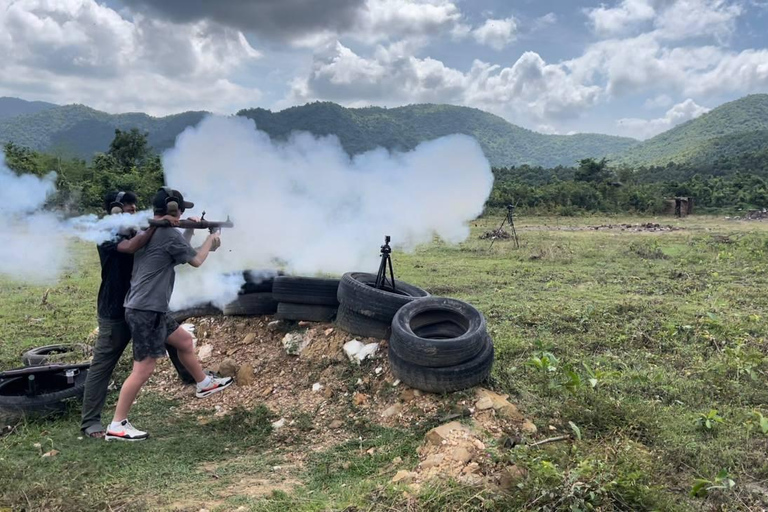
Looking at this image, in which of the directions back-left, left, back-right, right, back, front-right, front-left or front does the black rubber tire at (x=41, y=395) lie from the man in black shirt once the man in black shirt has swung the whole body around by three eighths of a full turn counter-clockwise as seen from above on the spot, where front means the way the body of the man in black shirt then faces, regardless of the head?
front

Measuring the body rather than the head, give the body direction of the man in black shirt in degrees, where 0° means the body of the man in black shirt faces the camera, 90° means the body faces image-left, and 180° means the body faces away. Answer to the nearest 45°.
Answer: approximately 270°

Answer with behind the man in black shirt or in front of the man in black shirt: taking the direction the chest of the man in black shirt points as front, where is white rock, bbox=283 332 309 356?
in front

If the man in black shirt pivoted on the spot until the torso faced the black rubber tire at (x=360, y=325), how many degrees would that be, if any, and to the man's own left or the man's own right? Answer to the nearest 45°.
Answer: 0° — they already face it

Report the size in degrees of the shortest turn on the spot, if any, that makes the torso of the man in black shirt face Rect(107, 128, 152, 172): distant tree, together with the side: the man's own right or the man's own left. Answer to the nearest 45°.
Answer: approximately 90° to the man's own left

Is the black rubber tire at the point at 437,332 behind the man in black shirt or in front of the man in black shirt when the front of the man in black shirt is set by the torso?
in front

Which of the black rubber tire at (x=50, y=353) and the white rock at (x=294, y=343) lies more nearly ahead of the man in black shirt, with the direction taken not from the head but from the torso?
the white rock

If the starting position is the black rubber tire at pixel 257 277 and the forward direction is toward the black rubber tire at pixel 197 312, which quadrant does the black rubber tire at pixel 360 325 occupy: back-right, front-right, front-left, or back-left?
back-left

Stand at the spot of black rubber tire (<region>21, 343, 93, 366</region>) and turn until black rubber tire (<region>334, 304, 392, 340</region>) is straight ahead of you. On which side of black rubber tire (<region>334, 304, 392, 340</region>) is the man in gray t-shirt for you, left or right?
right
